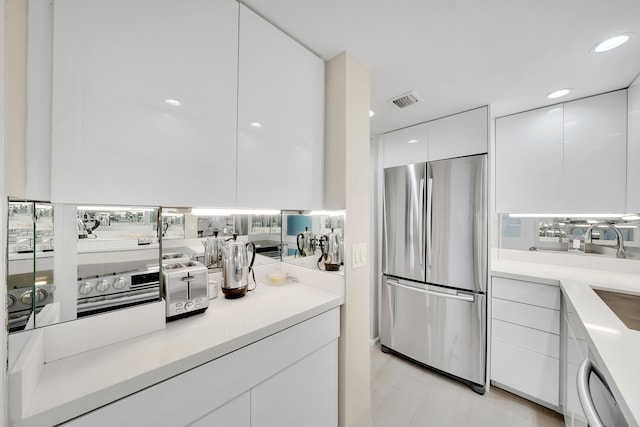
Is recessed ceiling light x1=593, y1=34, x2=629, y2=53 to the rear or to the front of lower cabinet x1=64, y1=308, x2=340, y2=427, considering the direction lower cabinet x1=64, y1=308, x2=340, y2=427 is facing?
to the front

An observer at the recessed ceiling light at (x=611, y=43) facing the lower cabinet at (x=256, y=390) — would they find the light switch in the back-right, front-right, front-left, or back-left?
front-right

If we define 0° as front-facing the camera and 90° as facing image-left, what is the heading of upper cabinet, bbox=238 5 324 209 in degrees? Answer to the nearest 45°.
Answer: approximately 315°

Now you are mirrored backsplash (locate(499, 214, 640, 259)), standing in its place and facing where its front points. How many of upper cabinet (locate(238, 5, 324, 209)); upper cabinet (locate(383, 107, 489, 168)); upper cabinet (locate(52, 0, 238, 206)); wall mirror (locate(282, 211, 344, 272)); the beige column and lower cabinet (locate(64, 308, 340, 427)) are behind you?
0

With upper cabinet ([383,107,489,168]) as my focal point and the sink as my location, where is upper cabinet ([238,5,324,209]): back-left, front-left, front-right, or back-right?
front-left

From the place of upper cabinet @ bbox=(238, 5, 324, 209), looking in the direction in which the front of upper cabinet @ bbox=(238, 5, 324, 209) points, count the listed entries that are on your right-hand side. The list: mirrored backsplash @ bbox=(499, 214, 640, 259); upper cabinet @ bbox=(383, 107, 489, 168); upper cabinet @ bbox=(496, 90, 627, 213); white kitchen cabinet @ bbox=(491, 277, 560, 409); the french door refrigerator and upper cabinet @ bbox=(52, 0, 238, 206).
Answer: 1

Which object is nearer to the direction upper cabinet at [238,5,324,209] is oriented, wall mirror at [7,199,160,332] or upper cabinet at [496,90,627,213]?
the upper cabinet

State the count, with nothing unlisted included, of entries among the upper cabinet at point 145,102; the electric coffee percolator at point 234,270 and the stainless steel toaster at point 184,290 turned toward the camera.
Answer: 2

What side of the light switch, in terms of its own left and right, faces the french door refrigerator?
left

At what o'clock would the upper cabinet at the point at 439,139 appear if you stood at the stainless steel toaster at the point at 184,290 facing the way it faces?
The upper cabinet is roughly at 9 o'clock from the stainless steel toaster.

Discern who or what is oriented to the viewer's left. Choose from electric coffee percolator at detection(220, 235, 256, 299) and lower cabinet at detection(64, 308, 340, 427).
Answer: the electric coffee percolator

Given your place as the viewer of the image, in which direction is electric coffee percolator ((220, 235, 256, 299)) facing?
facing to the left of the viewer

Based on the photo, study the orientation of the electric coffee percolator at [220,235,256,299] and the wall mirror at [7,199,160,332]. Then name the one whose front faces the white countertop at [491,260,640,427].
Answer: the wall mirror

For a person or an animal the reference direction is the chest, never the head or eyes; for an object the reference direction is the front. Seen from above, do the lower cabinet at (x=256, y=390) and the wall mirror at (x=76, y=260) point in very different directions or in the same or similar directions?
same or similar directions

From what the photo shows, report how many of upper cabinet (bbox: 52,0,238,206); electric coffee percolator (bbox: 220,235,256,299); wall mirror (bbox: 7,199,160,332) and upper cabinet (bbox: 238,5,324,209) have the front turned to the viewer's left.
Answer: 1

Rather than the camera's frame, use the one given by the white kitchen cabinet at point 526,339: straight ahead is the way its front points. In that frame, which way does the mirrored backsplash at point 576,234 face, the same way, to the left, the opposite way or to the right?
the same way

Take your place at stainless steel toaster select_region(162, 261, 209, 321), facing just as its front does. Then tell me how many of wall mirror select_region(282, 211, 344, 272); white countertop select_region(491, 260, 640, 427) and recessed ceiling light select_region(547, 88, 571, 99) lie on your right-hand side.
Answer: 0

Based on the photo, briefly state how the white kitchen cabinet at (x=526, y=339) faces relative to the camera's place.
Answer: facing the viewer and to the left of the viewer
